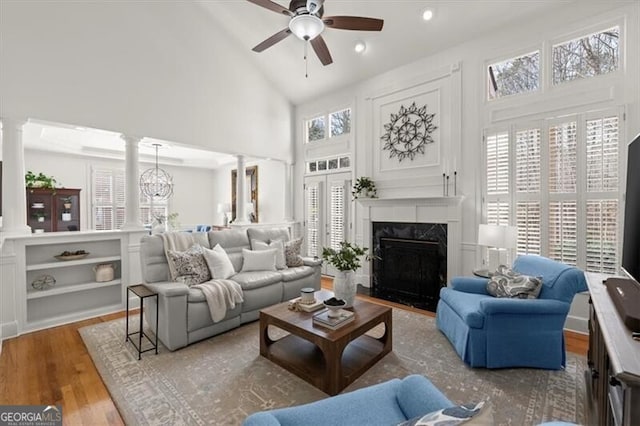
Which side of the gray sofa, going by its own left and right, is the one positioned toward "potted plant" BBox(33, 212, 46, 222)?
back

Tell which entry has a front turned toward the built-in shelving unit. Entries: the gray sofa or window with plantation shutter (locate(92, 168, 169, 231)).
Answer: the window with plantation shutter

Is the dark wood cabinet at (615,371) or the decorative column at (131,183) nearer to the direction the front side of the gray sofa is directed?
the dark wood cabinet

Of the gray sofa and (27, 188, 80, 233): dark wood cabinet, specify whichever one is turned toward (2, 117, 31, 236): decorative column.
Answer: the dark wood cabinet

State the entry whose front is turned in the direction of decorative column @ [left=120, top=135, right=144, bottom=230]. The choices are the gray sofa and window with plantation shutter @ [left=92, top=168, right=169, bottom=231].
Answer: the window with plantation shutter

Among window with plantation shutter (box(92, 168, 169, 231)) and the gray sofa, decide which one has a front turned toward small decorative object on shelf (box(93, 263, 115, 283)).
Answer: the window with plantation shutter

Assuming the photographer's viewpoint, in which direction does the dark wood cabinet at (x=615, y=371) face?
facing to the left of the viewer

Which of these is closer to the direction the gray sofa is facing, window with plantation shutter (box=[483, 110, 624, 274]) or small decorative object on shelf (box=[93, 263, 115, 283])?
the window with plantation shutter
